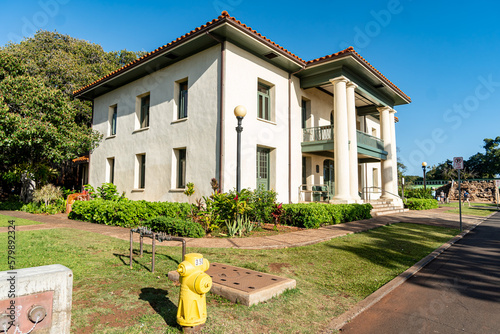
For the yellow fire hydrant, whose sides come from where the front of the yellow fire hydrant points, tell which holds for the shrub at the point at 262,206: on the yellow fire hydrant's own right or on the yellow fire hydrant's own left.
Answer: on the yellow fire hydrant's own left

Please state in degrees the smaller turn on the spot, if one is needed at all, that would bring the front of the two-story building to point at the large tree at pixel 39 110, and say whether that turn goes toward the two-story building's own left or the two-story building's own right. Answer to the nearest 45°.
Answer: approximately 135° to the two-story building's own right

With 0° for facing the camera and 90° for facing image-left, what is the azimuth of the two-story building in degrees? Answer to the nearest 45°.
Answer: approximately 315°

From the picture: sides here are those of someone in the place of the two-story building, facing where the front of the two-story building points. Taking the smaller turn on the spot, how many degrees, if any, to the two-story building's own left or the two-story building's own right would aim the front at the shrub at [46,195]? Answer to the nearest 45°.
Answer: approximately 135° to the two-story building's own right

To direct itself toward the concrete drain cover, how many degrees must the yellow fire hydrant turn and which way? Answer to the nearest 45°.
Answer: approximately 90° to its left

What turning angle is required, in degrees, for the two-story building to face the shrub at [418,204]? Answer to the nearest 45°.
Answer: approximately 90° to its left

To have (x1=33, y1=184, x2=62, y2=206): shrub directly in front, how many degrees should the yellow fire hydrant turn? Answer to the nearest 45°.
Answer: approximately 180°

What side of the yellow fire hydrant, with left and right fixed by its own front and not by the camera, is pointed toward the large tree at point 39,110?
back

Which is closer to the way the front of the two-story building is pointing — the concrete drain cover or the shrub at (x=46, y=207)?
the concrete drain cover

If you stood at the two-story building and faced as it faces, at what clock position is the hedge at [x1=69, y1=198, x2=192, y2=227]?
The hedge is roughly at 3 o'clock from the two-story building.
